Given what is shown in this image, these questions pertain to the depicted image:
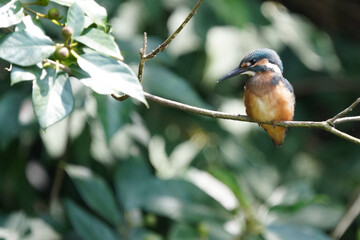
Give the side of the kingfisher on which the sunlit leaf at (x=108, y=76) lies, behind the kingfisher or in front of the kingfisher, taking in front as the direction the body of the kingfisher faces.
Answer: in front

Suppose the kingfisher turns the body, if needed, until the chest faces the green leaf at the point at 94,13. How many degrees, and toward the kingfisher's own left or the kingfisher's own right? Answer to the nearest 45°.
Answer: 0° — it already faces it

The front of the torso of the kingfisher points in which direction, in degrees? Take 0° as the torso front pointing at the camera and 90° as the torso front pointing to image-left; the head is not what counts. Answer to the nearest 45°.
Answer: approximately 45°

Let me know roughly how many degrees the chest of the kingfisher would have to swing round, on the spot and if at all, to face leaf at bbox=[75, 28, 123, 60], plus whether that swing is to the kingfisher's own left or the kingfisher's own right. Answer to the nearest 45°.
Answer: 0° — it already faces it
